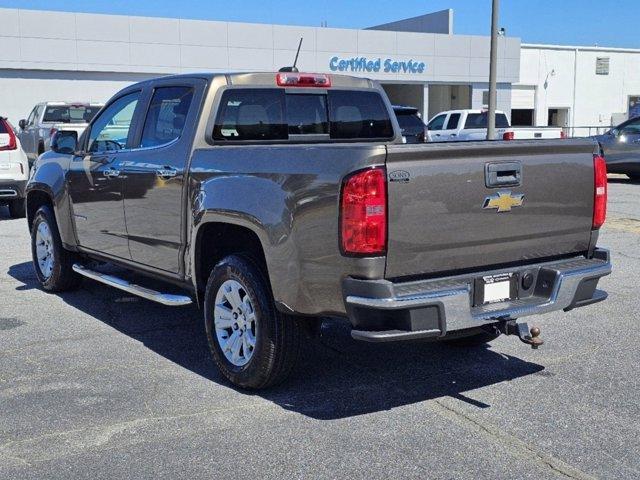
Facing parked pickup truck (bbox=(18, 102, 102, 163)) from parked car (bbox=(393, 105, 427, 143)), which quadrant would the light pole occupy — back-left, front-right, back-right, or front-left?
back-left

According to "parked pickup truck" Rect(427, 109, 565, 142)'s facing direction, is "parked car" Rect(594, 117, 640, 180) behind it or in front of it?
behind

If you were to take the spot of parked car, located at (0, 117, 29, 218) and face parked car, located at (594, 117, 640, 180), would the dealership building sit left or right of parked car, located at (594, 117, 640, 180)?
left

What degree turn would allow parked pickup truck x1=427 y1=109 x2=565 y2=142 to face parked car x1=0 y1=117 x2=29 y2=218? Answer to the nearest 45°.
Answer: approximately 90° to its left

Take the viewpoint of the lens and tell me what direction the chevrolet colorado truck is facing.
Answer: facing away from the viewer and to the left of the viewer

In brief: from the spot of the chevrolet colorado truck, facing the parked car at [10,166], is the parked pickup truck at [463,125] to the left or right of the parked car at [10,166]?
right

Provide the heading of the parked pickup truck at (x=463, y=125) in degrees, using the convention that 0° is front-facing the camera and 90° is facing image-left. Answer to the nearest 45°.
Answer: approximately 135°
